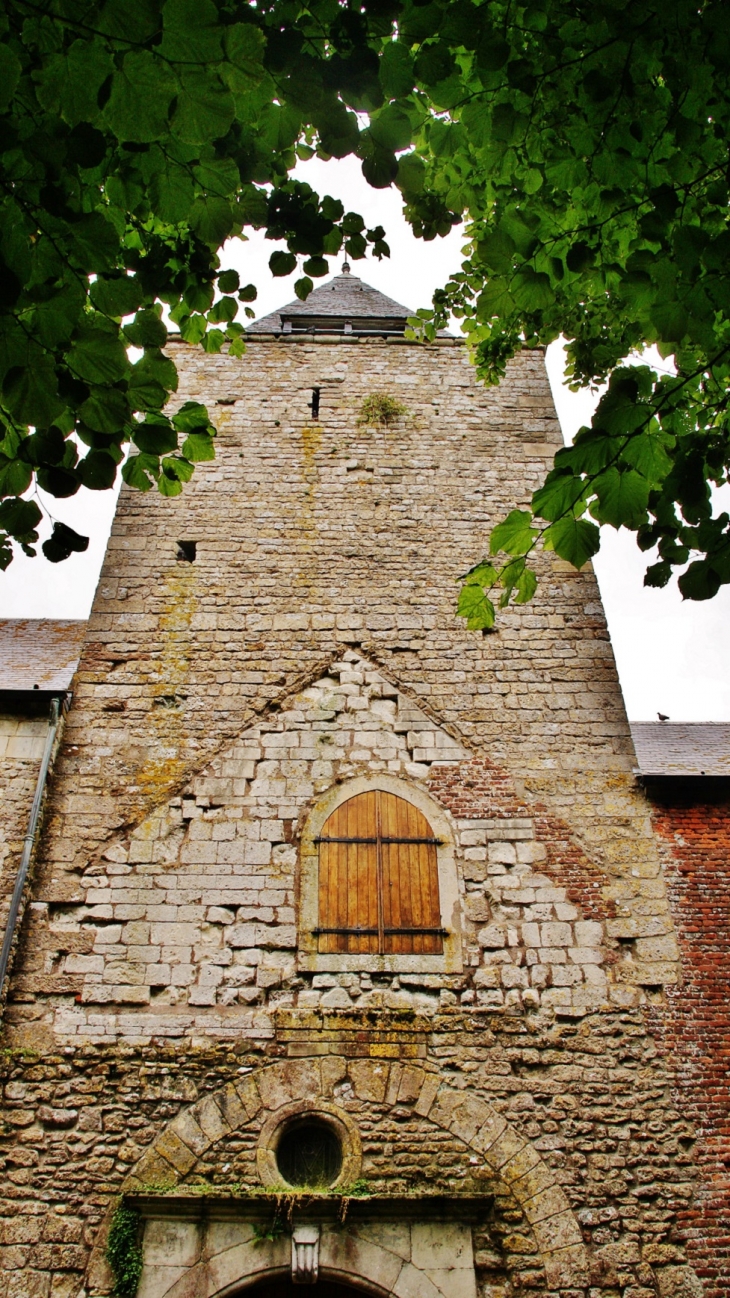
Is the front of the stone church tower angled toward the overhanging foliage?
yes

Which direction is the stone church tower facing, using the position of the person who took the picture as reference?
facing the viewer
